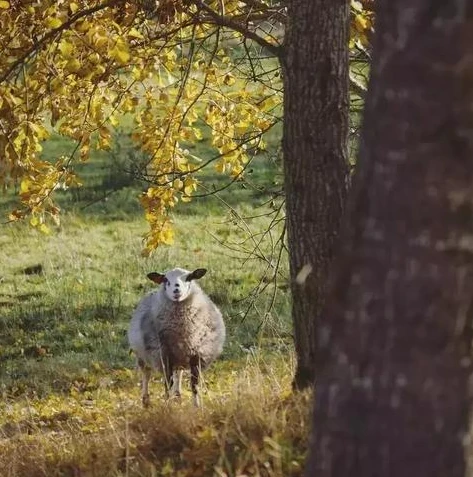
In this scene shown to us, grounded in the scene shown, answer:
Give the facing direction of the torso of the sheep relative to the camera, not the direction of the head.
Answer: toward the camera
